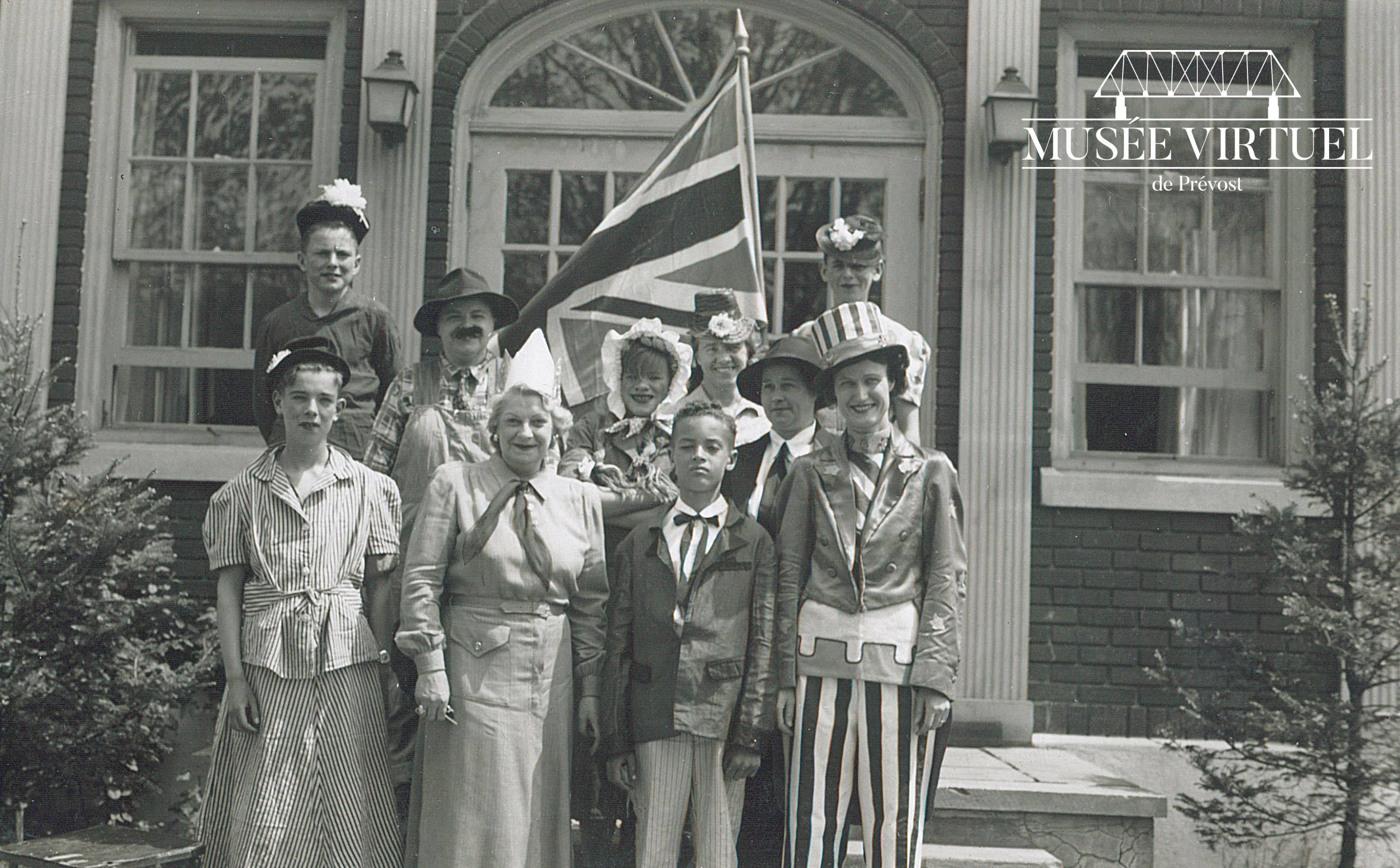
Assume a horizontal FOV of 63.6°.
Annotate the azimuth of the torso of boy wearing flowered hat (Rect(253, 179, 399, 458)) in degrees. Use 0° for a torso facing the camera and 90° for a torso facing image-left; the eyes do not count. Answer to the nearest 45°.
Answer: approximately 0°

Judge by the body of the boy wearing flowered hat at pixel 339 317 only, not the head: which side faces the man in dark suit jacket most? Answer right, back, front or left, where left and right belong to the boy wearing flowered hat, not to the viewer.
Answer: left

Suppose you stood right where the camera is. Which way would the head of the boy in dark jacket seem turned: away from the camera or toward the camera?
toward the camera

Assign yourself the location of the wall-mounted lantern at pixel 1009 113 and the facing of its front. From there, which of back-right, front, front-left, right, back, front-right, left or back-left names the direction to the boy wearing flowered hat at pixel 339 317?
front-right

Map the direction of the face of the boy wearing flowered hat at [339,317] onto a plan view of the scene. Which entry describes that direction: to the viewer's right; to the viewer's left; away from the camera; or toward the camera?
toward the camera

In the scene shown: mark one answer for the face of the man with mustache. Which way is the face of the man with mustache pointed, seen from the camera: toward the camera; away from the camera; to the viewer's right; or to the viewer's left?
toward the camera

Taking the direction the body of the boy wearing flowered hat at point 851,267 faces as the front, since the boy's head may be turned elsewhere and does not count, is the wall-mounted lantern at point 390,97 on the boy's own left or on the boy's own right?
on the boy's own right

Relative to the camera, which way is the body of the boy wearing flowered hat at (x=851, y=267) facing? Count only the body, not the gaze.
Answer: toward the camera

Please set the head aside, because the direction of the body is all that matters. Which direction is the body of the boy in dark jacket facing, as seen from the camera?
toward the camera
